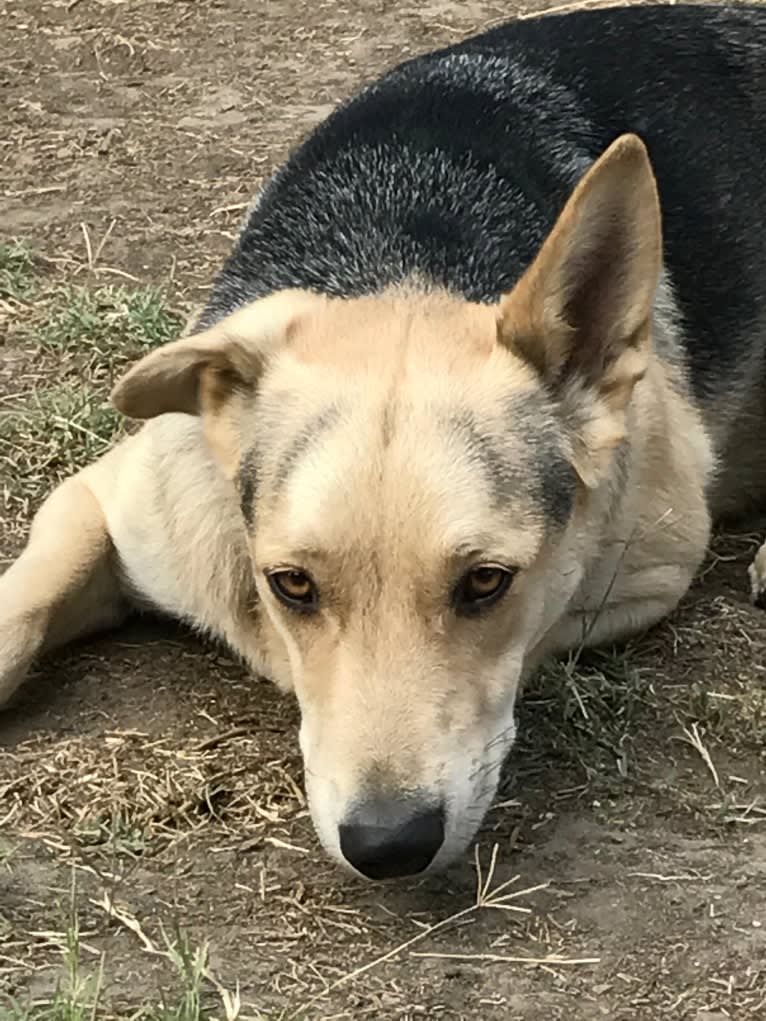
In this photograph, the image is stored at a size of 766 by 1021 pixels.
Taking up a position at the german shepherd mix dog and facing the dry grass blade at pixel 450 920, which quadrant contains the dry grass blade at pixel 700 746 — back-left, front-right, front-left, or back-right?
front-left

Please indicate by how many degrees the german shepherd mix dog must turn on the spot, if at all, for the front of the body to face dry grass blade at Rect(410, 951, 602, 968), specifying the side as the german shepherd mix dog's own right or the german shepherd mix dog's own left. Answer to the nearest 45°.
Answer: approximately 45° to the german shepherd mix dog's own left

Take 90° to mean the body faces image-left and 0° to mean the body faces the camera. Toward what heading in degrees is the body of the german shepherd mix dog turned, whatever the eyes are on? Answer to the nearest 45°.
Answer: approximately 45°

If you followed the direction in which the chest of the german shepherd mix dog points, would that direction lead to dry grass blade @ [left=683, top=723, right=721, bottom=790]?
no

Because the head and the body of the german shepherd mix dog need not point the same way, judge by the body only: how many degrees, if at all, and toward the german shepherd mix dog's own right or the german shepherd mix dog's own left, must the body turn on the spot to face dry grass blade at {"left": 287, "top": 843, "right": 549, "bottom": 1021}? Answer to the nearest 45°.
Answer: approximately 45° to the german shepherd mix dog's own left
